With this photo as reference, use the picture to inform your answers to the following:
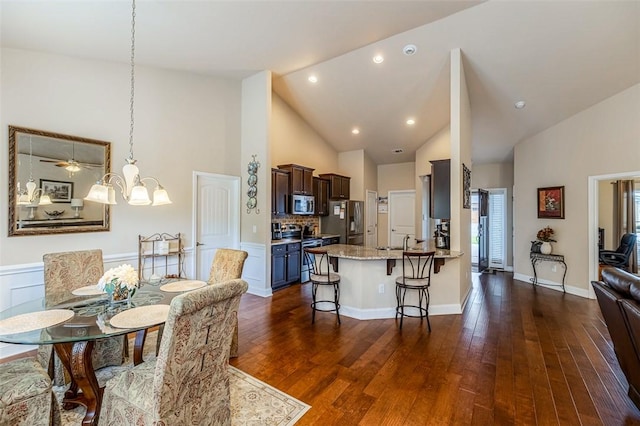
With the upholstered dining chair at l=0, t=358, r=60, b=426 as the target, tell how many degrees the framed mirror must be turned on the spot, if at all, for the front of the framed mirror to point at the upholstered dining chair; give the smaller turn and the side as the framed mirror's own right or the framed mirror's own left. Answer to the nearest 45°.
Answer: approximately 45° to the framed mirror's own right

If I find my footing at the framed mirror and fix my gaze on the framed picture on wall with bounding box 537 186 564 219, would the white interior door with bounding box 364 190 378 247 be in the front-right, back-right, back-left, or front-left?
front-left

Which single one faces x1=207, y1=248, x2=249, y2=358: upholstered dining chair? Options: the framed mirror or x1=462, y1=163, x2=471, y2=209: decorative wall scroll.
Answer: the framed mirror

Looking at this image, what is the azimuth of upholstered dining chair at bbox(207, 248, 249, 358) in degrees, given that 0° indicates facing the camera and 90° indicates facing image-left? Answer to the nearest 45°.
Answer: approximately 45°

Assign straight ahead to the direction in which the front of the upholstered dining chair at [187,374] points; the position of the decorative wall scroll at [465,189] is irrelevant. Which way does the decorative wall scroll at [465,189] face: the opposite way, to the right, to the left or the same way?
the opposite way

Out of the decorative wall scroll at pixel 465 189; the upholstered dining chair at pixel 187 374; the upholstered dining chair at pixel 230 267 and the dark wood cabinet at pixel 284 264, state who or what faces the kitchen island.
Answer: the dark wood cabinet

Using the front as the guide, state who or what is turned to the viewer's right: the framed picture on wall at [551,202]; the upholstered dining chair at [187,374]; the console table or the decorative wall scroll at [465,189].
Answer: the decorative wall scroll

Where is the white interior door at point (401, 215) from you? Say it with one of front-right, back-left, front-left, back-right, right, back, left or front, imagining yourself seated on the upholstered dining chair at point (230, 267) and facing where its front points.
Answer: back

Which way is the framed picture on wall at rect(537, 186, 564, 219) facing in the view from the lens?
facing the viewer and to the left of the viewer

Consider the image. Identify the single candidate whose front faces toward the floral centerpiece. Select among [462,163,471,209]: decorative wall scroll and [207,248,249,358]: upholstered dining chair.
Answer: the upholstered dining chair

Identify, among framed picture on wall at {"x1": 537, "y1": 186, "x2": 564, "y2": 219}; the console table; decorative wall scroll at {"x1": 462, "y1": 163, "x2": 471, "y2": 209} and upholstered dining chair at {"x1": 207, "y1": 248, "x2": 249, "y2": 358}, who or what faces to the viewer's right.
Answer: the decorative wall scroll

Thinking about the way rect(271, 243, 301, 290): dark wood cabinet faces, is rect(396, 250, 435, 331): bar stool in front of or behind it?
in front

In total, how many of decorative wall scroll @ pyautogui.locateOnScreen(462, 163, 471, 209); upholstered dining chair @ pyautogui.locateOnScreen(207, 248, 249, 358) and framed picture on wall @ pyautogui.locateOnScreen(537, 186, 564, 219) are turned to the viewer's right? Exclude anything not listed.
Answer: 1

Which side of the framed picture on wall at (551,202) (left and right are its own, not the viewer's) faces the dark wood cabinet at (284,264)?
front

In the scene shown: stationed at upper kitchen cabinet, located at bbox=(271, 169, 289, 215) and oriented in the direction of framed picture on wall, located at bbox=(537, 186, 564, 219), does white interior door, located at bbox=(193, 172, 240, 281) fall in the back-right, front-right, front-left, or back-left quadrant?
back-right

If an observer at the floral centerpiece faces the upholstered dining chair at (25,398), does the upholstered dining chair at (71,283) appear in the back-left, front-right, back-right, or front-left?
back-right

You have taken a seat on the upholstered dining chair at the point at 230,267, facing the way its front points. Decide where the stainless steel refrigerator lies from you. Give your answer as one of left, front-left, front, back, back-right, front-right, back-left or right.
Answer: back

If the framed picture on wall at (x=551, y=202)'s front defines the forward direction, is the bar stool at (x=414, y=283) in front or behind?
in front

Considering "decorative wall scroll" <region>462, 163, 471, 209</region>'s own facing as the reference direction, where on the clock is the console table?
The console table is roughly at 10 o'clock from the decorative wall scroll.

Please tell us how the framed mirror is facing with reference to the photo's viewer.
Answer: facing the viewer and to the right of the viewer

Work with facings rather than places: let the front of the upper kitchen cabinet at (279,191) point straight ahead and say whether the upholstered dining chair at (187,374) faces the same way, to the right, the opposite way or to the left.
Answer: the opposite way
